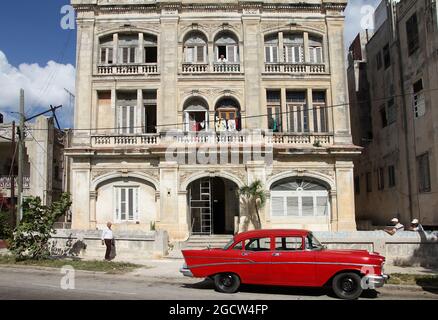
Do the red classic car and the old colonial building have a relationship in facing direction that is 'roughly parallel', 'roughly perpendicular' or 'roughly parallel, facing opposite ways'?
roughly perpendicular

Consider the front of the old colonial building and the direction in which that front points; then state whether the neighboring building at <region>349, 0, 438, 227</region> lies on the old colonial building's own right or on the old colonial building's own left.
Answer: on the old colonial building's own left

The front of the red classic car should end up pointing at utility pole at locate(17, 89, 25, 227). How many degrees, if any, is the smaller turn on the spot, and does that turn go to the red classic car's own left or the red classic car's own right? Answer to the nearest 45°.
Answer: approximately 135° to the red classic car's own left

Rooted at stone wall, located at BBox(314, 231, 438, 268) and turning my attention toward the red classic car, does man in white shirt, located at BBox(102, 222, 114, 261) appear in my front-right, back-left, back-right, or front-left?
front-right

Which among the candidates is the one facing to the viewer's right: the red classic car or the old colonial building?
the red classic car

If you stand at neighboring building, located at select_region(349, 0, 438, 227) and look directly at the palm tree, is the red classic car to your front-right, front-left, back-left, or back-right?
front-left

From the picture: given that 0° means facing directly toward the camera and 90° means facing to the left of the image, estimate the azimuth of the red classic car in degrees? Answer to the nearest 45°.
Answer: approximately 270°

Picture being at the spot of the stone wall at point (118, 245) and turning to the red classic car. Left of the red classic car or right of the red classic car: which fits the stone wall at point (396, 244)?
left

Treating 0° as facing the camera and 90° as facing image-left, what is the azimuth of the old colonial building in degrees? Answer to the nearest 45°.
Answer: approximately 0°

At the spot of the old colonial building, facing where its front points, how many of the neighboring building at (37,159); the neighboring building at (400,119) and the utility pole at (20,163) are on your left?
1

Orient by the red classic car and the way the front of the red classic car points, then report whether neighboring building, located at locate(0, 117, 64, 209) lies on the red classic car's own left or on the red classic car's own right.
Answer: on the red classic car's own left

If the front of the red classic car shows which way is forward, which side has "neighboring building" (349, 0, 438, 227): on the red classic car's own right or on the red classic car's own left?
on the red classic car's own left

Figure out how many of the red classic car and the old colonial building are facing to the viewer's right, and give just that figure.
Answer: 1
